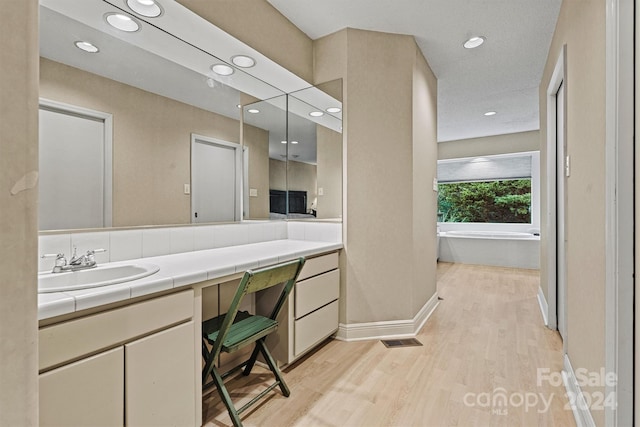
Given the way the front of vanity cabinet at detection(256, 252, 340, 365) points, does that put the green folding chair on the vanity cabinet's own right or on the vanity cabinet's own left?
on the vanity cabinet's own right

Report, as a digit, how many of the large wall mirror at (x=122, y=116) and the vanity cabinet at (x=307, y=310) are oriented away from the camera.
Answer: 0

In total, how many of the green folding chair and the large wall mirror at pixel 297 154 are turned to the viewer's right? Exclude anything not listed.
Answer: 0

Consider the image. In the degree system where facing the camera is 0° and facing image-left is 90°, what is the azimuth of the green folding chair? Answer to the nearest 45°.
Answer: approximately 135°

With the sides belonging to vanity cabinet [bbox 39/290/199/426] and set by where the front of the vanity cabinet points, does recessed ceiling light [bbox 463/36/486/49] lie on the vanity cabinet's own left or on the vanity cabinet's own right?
on the vanity cabinet's own left

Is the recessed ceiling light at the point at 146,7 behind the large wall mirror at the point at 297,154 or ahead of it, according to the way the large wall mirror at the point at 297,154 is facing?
ahead

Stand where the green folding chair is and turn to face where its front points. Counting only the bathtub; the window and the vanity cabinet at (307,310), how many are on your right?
3

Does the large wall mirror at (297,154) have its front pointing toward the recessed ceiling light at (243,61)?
yes

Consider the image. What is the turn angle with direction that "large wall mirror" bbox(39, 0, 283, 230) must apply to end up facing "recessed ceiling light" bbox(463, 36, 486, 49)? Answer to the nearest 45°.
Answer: approximately 45° to its left

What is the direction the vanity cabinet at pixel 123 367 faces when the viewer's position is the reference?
facing the viewer and to the right of the viewer

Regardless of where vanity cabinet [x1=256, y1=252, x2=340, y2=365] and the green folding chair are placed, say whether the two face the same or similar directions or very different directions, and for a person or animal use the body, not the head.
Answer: very different directions

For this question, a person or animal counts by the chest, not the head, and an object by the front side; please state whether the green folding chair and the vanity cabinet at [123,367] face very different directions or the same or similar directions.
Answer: very different directions

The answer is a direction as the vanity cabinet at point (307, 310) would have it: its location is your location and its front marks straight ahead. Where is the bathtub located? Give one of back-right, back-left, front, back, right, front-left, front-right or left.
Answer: left

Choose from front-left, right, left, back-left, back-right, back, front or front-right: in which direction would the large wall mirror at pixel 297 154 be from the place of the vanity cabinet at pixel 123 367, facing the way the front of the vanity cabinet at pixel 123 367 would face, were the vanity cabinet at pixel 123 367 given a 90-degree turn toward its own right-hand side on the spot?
back
